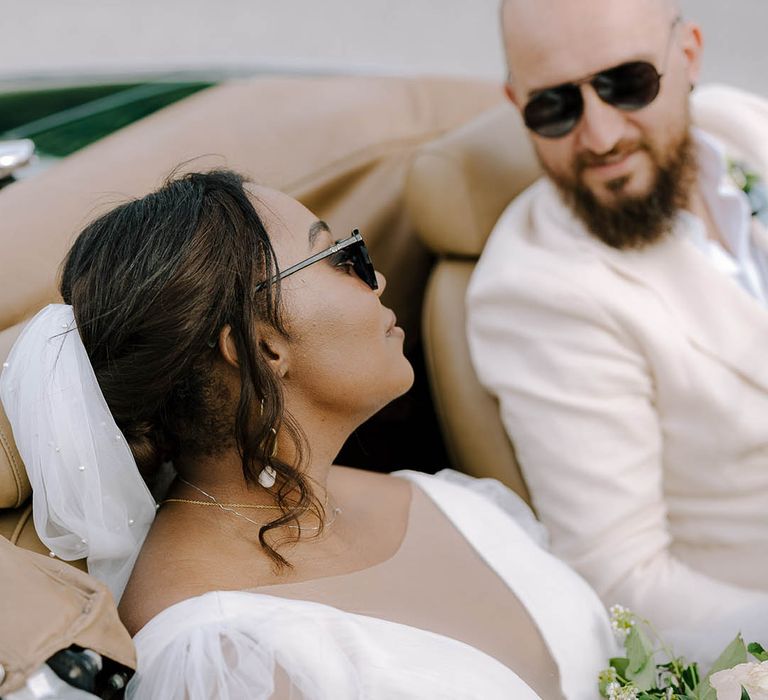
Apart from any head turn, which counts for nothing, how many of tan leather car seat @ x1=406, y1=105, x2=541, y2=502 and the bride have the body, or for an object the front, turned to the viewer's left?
0

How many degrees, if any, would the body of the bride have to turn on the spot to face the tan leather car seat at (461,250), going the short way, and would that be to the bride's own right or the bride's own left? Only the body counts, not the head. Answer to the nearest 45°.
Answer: approximately 90° to the bride's own left

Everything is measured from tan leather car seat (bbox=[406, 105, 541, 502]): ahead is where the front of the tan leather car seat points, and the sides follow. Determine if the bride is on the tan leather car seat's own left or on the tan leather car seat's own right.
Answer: on the tan leather car seat's own right

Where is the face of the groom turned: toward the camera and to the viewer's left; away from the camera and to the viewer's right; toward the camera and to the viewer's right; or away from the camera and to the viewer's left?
toward the camera and to the viewer's left

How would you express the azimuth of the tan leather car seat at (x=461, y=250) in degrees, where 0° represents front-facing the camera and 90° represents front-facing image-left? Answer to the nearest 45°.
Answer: approximately 315°

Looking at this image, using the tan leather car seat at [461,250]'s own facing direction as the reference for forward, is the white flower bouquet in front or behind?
in front
